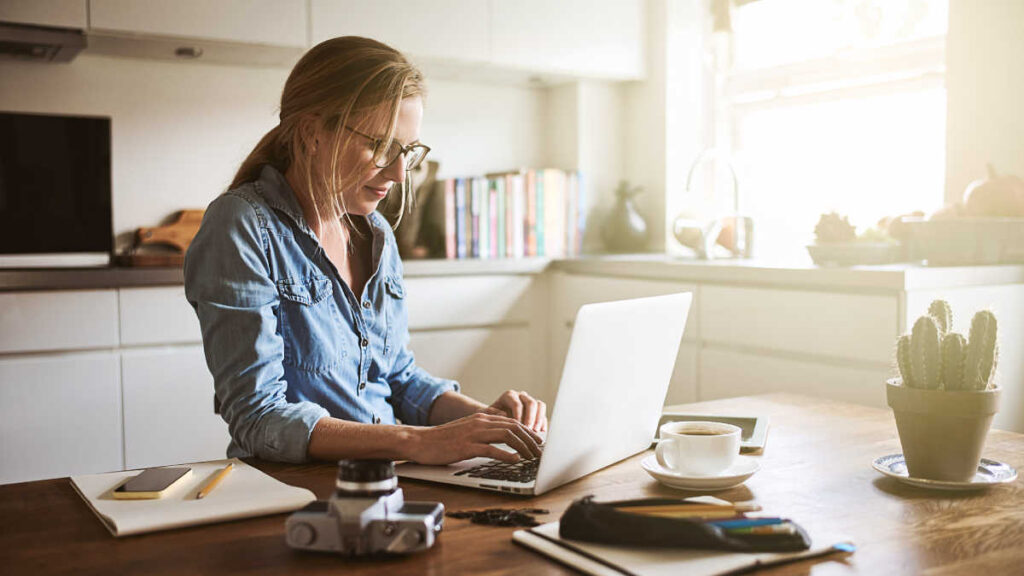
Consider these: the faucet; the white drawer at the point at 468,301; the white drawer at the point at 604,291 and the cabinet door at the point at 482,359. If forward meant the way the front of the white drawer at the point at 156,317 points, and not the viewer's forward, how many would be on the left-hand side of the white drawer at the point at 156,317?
4

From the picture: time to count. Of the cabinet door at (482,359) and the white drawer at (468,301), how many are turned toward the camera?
2

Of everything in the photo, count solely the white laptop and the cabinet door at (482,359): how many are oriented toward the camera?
1

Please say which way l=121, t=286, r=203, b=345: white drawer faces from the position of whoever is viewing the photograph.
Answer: facing the viewer

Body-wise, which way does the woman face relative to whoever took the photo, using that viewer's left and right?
facing the viewer and to the right of the viewer

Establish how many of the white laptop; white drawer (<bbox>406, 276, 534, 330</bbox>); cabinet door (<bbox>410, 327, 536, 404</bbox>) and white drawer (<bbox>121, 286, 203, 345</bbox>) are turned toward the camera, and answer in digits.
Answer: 3

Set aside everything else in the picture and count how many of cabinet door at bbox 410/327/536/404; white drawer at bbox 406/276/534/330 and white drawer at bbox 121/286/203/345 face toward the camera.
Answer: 3

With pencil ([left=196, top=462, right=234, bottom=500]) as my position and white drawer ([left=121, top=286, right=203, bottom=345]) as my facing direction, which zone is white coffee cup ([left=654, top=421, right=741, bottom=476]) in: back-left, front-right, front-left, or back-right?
back-right

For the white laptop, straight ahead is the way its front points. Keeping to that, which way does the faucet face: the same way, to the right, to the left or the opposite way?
to the left

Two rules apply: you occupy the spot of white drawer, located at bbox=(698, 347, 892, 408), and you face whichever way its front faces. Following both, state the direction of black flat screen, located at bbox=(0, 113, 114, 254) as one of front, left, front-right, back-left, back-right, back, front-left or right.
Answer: front-right

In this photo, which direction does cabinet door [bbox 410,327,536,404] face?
toward the camera

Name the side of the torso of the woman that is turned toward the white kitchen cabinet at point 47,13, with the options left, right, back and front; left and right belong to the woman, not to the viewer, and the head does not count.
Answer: back

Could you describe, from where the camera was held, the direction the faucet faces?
facing the viewer and to the left of the viewer
